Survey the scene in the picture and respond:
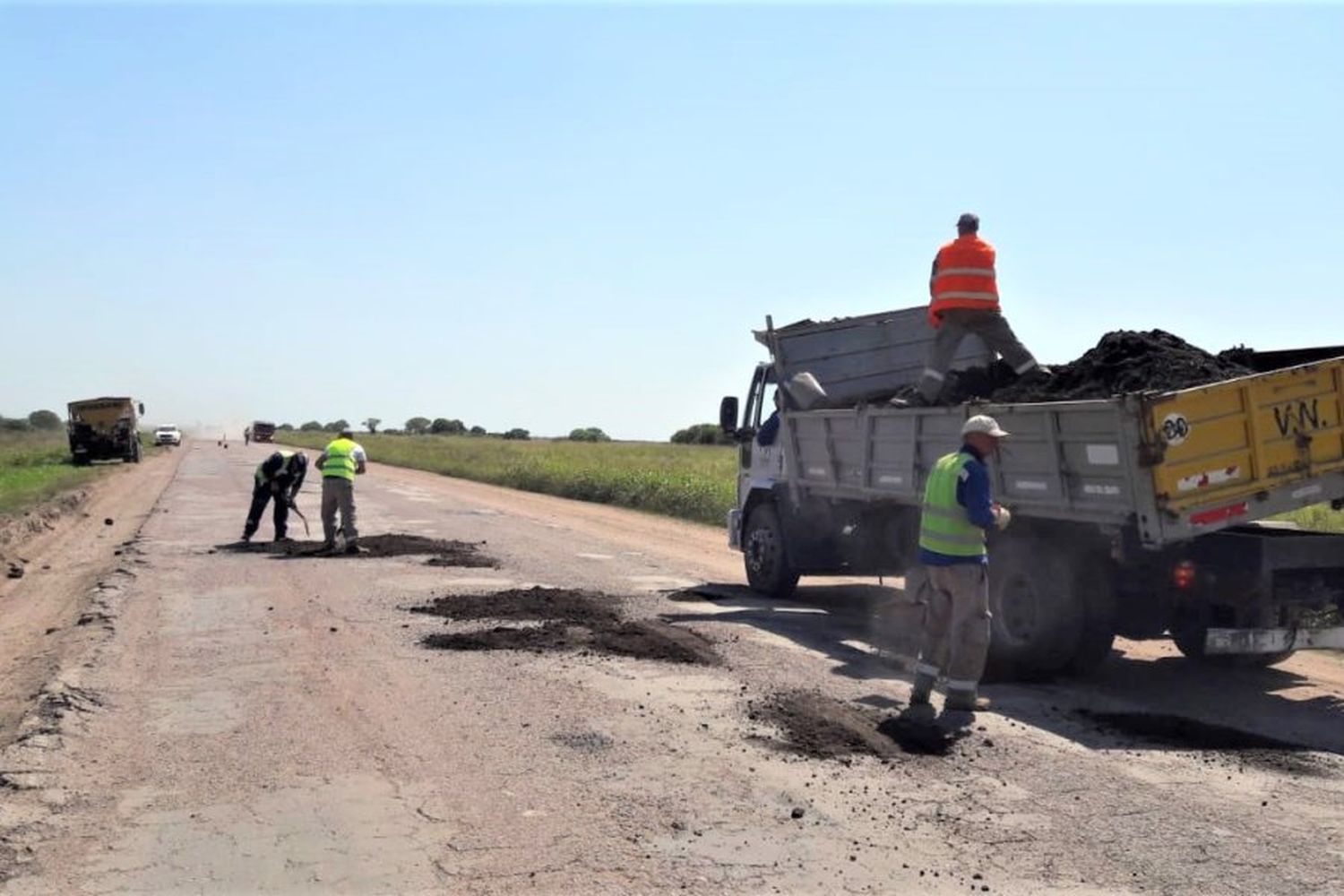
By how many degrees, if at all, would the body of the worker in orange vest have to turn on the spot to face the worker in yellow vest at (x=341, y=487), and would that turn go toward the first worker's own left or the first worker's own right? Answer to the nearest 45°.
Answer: approximately 45° to the first worker's own left

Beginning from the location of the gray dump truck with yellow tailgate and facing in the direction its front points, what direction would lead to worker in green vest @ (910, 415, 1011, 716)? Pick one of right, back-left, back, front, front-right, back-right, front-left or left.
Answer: left

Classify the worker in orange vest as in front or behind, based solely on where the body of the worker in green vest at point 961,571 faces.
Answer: in front

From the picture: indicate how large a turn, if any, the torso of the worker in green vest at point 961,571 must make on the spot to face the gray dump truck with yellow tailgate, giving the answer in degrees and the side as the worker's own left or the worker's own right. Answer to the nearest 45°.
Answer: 0° — they already face it

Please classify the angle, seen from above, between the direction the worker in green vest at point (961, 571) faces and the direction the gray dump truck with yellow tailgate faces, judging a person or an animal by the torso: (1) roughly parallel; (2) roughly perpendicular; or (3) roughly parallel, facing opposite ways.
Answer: roughly perpendicular

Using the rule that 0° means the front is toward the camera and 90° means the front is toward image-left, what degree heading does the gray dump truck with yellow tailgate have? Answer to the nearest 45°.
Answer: approximately 135°

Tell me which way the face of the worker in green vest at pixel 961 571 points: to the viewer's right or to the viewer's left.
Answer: to the viewer's right

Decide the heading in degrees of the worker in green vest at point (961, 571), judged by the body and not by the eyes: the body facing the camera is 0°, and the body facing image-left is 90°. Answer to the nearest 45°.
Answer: approximately 225°

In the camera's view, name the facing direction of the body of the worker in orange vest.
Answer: away from the camera

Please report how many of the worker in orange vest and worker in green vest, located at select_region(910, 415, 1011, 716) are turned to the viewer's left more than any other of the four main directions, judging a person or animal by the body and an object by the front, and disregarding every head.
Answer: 0
